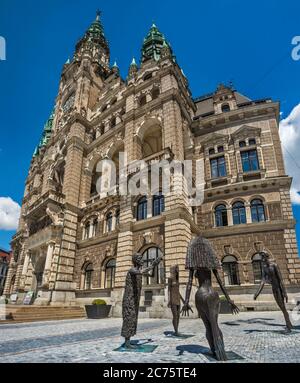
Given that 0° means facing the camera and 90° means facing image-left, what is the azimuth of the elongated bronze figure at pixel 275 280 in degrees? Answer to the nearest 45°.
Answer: approximately 45°

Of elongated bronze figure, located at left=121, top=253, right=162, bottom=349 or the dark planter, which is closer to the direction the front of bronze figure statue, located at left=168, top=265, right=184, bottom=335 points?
the elongated bronze figure

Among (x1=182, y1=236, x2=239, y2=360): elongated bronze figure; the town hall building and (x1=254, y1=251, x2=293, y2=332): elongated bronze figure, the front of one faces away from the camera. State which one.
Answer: (x1=182, y1=236, x2=239, y2=360): elongated bronze figure

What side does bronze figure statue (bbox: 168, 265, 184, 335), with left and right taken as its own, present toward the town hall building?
back

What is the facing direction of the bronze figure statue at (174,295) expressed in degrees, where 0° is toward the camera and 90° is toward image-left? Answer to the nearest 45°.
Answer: approximately 0°

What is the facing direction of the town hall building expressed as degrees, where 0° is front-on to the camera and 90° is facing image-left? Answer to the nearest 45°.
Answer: approximately 45°

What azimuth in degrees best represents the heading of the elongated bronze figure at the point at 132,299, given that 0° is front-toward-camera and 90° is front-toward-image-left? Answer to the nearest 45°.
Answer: approximately 270°

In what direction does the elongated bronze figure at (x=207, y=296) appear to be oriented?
away from the camera

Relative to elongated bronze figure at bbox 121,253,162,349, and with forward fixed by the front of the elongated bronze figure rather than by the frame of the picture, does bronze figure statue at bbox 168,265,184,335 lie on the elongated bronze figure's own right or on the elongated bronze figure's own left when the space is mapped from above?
on the elongated bronze figure's own left
